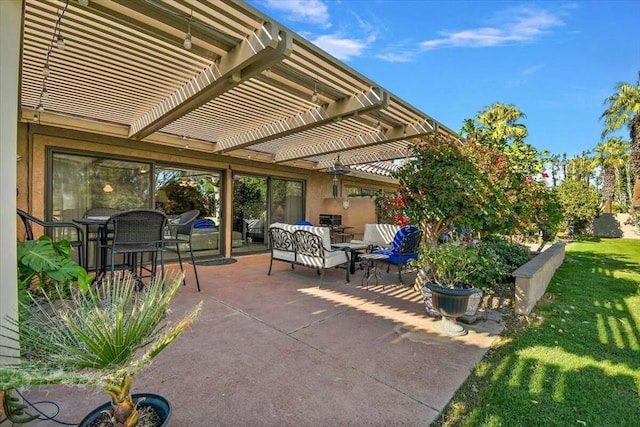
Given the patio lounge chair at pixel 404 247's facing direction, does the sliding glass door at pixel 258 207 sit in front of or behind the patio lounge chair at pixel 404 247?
in front

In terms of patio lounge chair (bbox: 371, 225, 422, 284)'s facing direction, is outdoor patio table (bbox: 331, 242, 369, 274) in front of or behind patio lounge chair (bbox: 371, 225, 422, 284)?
in front

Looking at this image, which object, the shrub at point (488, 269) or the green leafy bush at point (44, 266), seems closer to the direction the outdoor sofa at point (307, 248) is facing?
the shrub

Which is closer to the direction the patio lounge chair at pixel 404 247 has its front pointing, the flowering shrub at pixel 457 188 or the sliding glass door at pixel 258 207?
the sliding glass door
